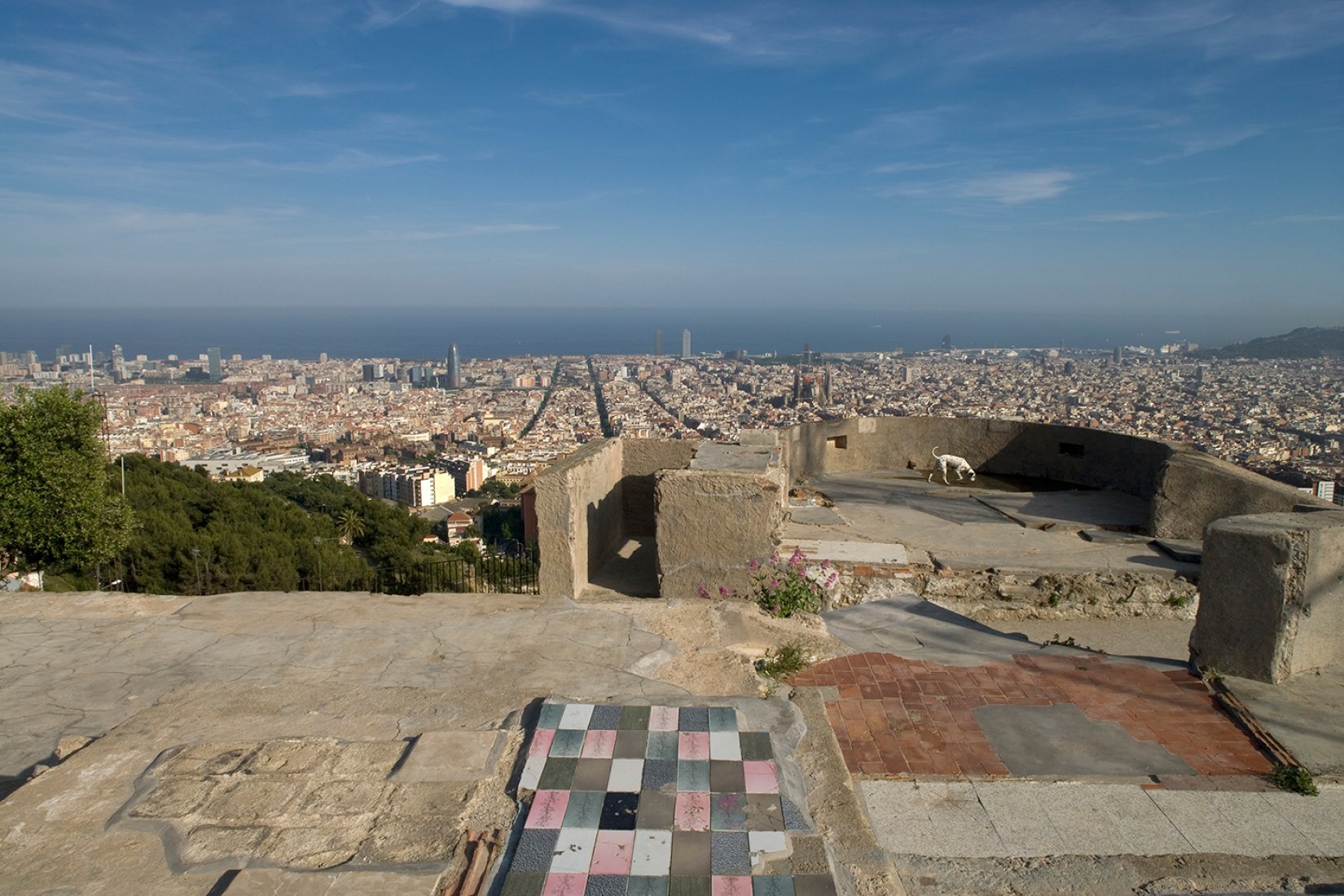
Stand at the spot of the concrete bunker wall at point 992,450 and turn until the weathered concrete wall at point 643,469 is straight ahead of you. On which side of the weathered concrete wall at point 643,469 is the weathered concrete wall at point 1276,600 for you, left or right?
left

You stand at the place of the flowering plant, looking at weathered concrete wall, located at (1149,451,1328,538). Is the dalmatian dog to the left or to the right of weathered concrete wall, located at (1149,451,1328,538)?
left

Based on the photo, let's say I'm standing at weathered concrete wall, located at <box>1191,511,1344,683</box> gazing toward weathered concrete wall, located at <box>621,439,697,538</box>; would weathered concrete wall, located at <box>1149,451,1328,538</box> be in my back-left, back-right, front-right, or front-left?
front-right

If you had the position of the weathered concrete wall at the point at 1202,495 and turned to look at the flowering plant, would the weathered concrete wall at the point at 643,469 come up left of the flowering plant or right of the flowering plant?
right

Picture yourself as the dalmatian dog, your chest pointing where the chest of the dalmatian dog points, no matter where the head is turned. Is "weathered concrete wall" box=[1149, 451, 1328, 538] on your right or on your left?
on your right

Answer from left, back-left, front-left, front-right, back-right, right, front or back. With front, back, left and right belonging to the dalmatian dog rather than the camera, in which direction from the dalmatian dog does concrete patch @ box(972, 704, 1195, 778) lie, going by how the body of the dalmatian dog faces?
right

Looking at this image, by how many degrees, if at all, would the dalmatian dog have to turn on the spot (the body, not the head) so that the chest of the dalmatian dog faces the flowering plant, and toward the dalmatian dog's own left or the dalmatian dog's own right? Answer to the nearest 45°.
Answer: approximately 90° to the dalmatian dog's own right

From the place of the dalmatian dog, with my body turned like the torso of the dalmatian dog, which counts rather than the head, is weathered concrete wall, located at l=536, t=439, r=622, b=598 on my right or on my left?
on my right

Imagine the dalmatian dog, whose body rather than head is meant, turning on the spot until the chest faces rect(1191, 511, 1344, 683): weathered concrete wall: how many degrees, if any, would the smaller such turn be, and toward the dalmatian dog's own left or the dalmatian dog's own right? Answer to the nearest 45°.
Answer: approximately 90° to the dalmatian dog's own right

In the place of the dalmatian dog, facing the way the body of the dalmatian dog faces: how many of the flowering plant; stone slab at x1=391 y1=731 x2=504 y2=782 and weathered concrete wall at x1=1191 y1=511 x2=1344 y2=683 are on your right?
3

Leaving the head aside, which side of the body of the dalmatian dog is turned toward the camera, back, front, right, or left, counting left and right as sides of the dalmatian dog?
right

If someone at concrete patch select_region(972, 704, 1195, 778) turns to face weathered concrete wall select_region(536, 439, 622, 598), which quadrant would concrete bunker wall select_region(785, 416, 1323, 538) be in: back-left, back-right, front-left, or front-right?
front-right

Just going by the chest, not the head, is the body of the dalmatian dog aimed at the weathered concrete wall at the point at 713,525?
no
